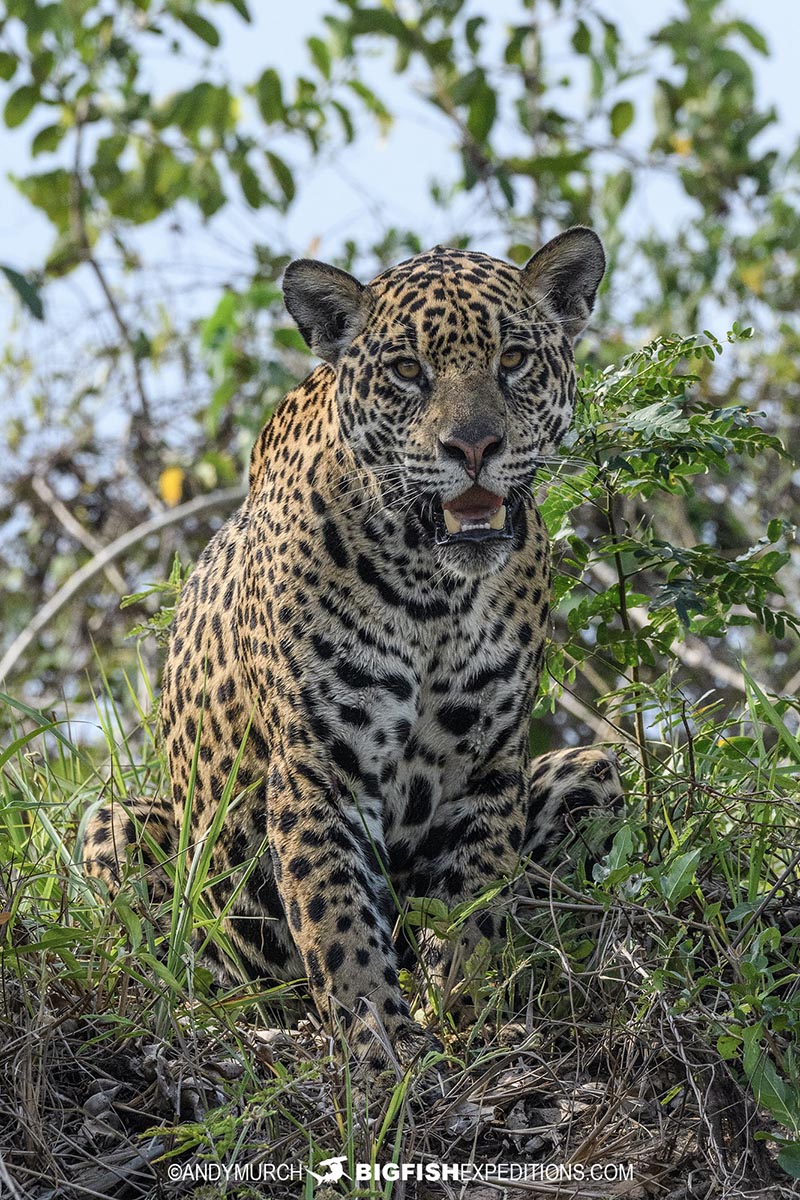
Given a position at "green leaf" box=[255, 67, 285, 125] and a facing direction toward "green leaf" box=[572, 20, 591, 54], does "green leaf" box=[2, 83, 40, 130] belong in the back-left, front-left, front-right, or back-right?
back-right

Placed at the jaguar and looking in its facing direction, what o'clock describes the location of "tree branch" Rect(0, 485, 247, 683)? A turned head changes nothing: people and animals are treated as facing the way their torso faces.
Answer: The tree branch is roughly at 7 o'clock from the jaguar.

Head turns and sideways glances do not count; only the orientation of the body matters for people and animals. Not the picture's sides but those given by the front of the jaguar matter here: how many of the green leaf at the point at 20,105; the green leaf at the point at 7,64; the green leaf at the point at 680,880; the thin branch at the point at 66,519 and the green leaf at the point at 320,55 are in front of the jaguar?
1

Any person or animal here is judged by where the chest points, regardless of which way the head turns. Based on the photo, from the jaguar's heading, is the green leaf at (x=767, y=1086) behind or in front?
in front

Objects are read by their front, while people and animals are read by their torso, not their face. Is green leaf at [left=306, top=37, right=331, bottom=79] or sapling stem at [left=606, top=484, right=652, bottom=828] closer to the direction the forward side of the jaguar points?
the sapling stem

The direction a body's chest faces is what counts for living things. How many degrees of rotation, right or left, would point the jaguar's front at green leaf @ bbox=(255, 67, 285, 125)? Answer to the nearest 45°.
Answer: approximately 135° to its left

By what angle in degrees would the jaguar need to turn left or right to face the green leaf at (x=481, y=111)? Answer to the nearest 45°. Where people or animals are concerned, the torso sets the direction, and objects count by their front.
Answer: approximately 135° to its left

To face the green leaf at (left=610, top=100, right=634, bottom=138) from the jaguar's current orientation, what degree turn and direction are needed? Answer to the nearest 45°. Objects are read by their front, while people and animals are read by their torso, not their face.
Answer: approximately 135° to its left

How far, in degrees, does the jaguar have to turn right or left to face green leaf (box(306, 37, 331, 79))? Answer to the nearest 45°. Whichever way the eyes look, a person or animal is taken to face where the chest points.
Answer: approximately 135° to its left

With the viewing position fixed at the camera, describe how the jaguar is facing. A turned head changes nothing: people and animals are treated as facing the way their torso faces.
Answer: facing the viewer and to the right of the viewer

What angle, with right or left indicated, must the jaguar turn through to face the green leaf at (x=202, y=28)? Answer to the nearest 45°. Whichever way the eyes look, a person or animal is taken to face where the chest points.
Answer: approximately 135° to its left
